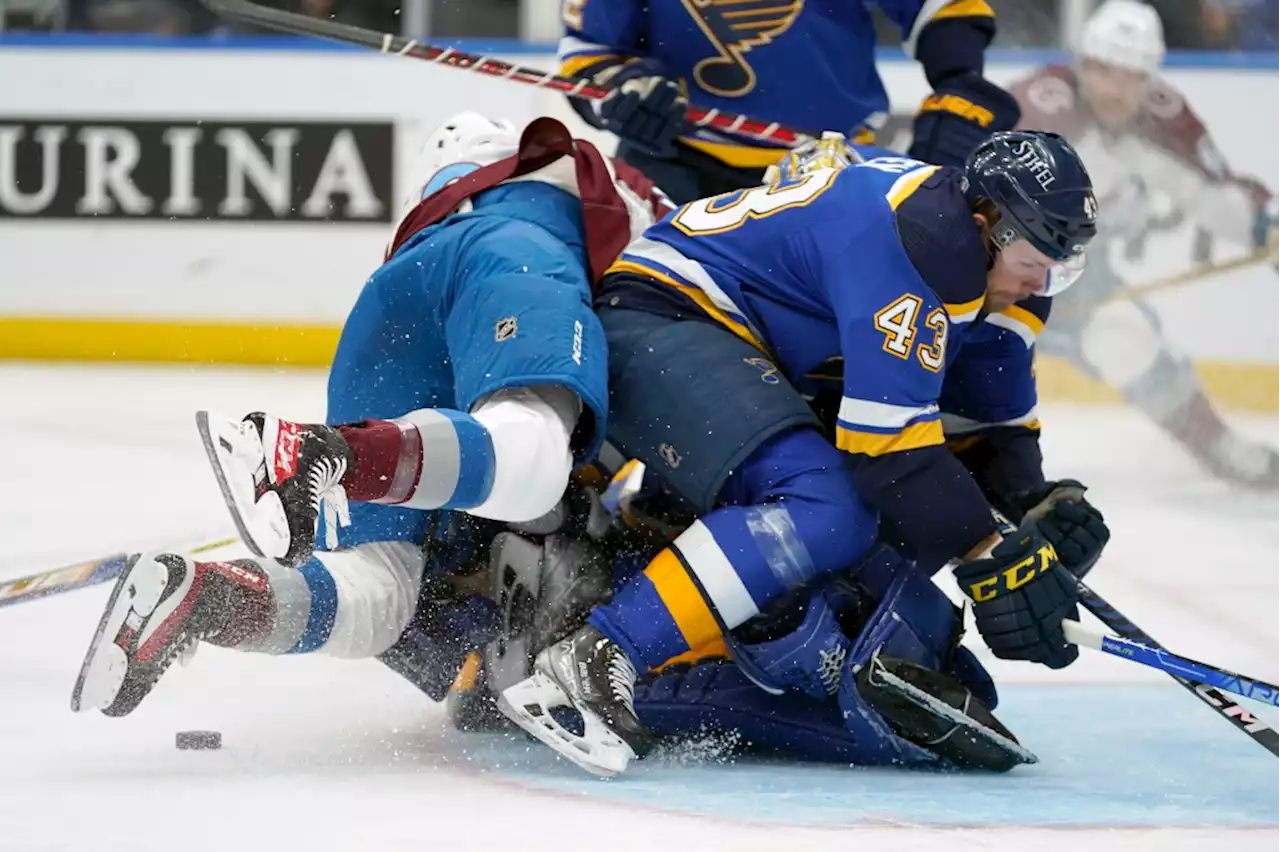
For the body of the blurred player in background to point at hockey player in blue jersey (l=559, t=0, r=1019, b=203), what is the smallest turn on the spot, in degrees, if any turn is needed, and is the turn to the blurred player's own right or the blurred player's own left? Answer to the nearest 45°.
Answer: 0° — they already face them

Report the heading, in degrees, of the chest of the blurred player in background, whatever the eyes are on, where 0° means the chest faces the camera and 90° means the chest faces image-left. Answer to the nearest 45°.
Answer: approximately 0°

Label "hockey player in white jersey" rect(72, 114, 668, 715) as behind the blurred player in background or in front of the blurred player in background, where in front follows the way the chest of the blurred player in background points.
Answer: in front

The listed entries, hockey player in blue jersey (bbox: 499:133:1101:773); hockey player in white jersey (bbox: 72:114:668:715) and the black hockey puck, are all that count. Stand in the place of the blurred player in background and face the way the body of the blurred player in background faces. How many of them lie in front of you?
3

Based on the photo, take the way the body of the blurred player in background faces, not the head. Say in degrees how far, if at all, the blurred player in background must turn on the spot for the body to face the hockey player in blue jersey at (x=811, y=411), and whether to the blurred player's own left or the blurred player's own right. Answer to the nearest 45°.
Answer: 0° — they already face them
